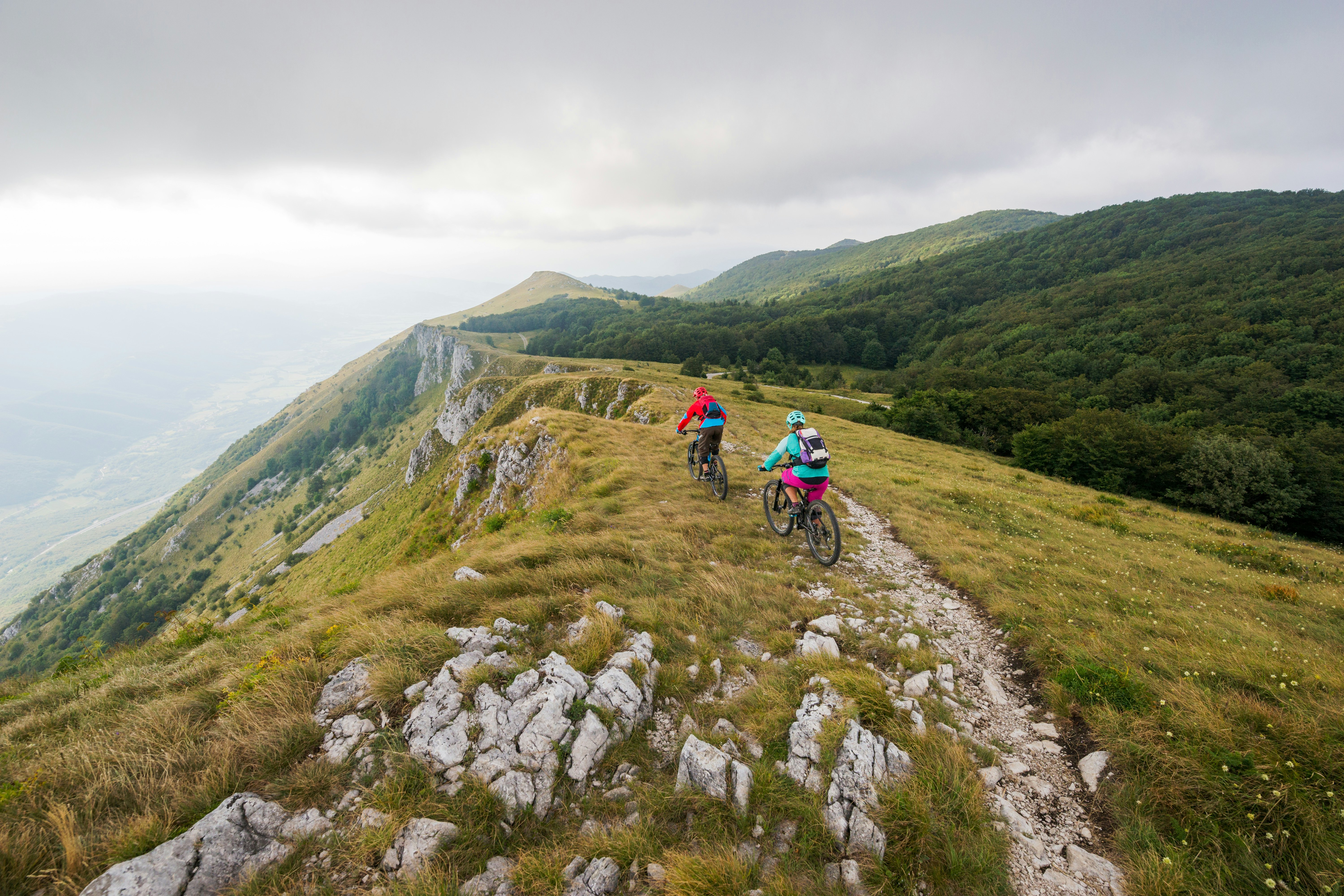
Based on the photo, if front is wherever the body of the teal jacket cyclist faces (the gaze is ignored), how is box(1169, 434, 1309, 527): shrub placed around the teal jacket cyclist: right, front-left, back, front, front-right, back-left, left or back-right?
right

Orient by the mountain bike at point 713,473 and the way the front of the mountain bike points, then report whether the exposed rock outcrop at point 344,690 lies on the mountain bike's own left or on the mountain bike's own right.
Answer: on the mountain bike's own left

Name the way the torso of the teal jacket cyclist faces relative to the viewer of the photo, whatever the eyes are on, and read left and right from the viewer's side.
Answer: facing away from the viewer and to the left of the viewer

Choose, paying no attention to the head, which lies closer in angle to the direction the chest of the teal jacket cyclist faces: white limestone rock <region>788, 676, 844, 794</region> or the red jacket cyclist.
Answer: the red jacket cyclist

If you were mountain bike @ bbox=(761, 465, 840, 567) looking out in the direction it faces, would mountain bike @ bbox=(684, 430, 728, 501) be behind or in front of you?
in front

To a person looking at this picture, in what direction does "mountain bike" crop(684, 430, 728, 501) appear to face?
facing away from the viewer and to the left of the viewer

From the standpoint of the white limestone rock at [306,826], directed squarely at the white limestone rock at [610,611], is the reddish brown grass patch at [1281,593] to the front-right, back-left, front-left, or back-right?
front-right

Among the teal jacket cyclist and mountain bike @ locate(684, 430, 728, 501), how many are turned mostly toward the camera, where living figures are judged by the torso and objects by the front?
0

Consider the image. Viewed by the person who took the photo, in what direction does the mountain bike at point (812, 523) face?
facing away from the viewer and to the left of the viewer

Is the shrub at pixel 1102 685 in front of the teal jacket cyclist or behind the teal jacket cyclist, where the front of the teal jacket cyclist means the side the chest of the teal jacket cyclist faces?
behind

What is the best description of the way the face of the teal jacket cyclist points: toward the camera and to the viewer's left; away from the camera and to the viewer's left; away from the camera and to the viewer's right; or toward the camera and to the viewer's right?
away from the camera and to the viewer's left

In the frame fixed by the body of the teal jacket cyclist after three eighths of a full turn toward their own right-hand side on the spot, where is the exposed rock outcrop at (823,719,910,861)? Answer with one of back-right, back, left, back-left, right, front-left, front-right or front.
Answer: right

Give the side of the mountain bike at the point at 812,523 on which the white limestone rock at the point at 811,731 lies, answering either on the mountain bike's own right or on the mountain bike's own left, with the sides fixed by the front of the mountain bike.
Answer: on the mountain bike's own left

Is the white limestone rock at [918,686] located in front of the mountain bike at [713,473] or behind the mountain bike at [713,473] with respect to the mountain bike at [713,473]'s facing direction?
behind

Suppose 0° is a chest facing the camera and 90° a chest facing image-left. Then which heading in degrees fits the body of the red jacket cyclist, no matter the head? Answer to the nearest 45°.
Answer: approximately 135°
